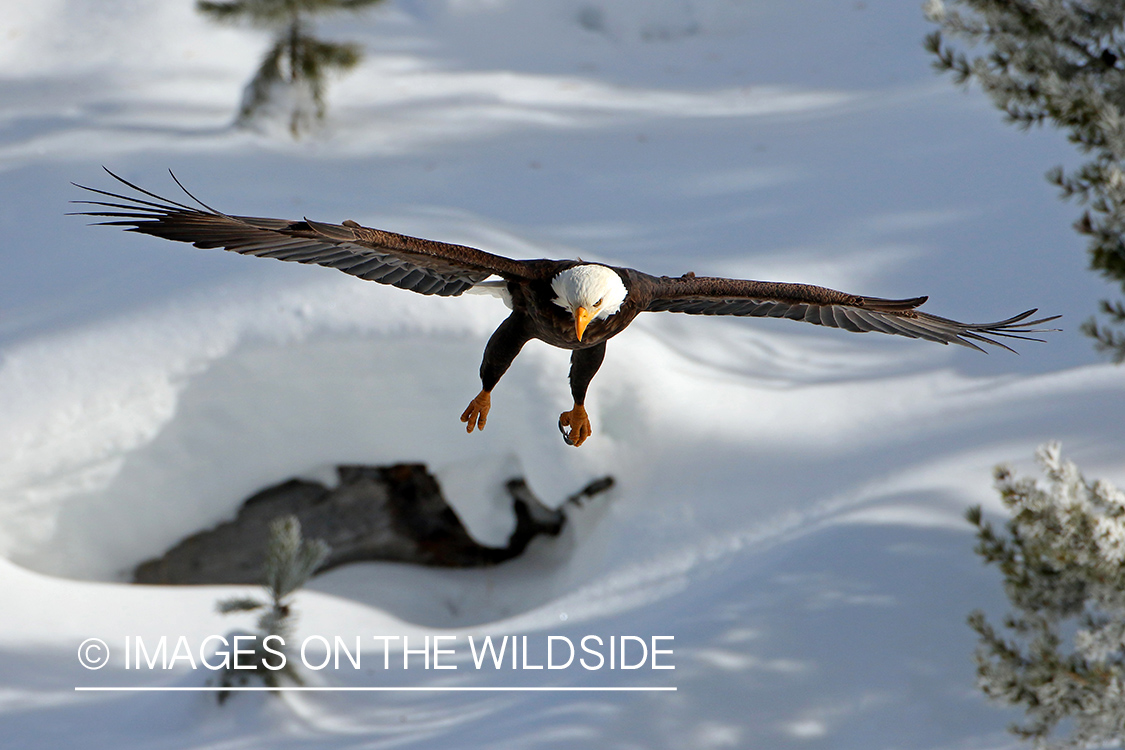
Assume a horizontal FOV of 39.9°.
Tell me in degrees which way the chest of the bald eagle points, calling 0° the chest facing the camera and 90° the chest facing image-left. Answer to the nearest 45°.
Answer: approximately 0°

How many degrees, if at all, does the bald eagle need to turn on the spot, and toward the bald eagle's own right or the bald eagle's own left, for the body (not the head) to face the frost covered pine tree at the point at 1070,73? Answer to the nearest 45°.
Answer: approximately 135° to the bald eagle's own left
